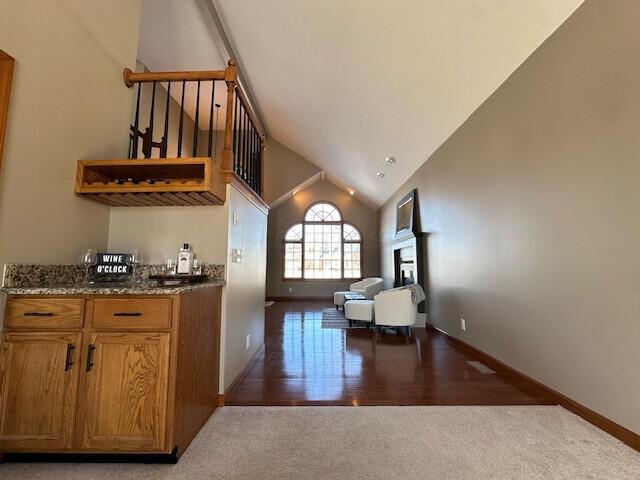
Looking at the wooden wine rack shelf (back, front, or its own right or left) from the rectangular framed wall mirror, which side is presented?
back

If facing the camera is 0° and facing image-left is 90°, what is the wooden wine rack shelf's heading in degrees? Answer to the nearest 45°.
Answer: approximately 45°

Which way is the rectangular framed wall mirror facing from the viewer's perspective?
to the viewer's left

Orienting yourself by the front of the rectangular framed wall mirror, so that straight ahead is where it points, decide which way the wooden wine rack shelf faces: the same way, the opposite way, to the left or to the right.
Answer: to the left

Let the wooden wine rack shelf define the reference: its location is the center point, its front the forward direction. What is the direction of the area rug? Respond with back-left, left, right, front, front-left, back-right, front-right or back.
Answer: back

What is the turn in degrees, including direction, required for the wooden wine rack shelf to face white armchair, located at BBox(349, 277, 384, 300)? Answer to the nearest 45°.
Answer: approximately 180°

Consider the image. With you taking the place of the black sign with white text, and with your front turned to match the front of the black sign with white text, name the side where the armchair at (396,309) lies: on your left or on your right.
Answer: on your left

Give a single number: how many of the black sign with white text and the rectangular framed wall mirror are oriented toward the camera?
1

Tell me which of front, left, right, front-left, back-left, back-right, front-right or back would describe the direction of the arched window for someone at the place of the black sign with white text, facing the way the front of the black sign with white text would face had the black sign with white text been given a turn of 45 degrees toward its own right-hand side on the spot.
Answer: back
